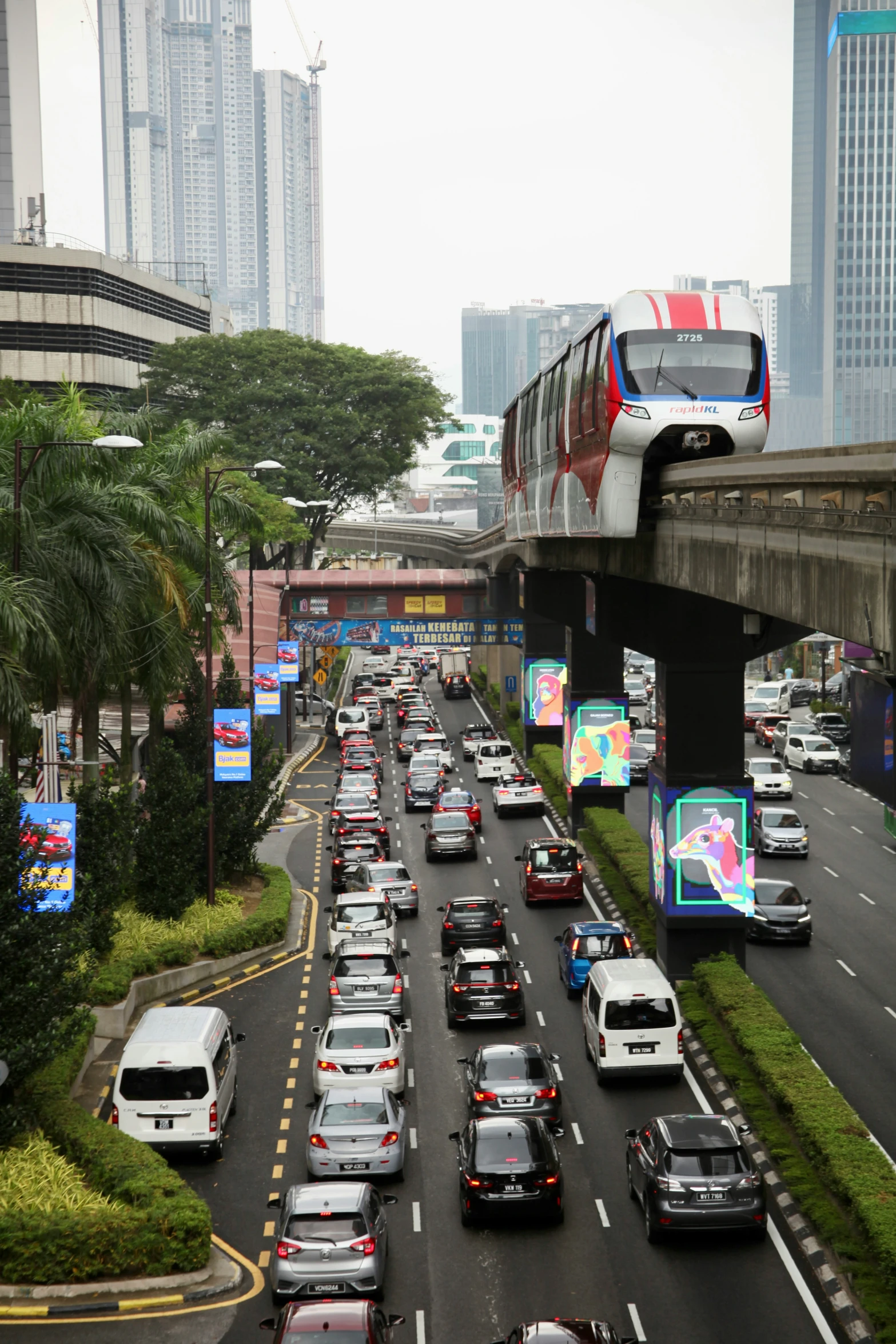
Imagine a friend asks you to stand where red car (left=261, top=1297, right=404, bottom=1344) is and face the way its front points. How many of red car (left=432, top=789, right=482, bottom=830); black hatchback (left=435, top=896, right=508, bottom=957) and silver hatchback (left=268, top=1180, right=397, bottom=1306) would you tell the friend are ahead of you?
3

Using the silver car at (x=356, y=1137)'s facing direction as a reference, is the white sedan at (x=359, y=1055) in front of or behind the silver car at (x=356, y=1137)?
in front

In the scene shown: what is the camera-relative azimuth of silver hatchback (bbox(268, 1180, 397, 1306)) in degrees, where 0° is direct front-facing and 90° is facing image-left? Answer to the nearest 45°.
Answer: approximately 180°

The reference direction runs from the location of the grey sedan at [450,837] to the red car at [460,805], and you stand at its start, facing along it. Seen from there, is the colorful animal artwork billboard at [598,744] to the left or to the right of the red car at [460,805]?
right

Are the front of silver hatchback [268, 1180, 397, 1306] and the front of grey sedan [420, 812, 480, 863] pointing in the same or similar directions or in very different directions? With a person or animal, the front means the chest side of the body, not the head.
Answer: same or similar directions

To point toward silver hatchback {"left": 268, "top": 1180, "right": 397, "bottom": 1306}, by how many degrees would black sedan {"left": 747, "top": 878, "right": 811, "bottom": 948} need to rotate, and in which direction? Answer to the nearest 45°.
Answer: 0° — it already faces it

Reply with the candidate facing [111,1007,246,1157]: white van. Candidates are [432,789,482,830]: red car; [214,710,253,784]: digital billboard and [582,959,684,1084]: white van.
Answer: the digital billboard

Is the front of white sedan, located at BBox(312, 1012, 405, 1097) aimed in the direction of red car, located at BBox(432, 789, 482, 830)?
yes

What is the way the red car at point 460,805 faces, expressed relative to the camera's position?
facing away from the viewer

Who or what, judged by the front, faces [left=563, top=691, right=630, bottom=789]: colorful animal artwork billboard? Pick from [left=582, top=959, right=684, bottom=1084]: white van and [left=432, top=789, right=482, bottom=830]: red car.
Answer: the white van

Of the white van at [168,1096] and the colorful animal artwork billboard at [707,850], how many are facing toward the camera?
1

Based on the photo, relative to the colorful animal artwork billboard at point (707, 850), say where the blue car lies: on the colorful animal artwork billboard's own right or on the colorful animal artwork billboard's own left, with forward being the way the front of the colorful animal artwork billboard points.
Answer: on the colorful animal artwork billboard's own right

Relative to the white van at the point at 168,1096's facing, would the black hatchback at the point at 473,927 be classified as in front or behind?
in front

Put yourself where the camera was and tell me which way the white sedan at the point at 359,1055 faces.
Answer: facing away from the viewer

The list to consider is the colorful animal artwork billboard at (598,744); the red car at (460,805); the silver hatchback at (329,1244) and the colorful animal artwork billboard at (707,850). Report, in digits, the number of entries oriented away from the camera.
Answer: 2

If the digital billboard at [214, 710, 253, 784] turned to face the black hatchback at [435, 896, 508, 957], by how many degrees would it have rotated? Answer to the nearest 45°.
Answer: approximately 45° to its left

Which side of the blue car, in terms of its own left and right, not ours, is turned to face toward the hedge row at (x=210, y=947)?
left

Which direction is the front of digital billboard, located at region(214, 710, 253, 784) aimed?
toward the camera

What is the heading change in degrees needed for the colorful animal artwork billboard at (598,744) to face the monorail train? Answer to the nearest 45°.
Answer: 0° — it already faces it

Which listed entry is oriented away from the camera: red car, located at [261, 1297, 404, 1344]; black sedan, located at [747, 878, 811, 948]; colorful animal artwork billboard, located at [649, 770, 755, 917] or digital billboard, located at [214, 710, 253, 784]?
the red car

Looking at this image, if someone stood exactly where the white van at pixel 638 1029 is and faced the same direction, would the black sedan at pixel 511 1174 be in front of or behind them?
behind

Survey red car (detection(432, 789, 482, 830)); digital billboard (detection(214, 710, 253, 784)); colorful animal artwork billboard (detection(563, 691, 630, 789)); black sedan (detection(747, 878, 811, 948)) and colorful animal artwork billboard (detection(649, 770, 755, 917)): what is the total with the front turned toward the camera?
4
